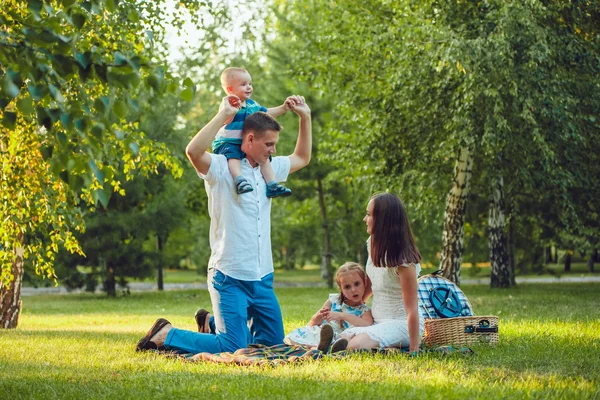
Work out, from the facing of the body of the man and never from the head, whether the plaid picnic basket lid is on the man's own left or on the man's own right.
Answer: on the man's own left

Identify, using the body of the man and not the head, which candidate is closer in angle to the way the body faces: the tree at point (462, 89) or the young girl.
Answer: the young girl

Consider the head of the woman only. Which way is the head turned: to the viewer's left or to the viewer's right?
to the viewer's left

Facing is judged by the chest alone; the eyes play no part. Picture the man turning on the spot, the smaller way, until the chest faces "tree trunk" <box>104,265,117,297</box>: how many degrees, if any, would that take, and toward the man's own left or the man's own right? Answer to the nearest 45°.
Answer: approximately 135° to the man's own left

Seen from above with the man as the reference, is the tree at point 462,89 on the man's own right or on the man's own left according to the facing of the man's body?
on the man's own left

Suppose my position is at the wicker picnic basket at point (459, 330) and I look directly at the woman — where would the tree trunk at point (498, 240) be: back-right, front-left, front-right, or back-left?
back-right

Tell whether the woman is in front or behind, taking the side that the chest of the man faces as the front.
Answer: in front

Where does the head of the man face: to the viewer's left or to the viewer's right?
to the viewer's right

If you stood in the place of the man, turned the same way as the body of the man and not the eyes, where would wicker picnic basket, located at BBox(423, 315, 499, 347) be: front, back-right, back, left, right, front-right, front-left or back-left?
front-left

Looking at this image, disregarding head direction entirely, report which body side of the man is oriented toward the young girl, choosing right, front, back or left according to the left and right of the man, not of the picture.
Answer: left

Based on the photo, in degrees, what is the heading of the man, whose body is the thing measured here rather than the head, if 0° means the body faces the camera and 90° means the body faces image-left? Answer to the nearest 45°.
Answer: approximately 315°

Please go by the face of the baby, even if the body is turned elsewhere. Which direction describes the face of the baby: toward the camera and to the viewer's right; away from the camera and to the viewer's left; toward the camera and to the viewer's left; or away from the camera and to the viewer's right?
toward the camera and to the viewer's right

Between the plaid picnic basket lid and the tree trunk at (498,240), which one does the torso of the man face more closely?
the plaid picnic basket lid
